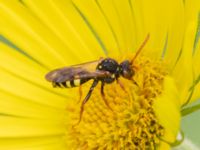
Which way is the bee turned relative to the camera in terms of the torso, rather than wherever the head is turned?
to the viewer's right
